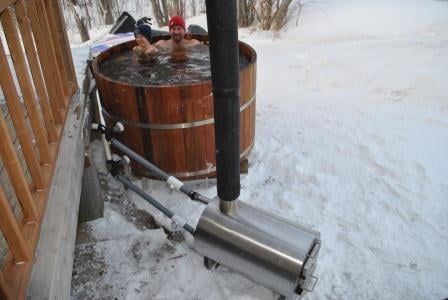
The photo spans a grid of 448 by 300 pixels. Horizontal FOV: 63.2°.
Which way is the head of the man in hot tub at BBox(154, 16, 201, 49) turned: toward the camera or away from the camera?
toward the camera

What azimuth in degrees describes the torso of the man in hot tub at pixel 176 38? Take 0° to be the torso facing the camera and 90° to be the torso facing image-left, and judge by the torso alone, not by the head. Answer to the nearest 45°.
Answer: approximately 0°

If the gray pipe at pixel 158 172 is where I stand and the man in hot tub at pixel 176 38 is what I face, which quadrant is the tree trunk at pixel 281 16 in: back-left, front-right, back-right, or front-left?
front-right

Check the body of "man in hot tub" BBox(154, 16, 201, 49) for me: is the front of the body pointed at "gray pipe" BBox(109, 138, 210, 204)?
yes

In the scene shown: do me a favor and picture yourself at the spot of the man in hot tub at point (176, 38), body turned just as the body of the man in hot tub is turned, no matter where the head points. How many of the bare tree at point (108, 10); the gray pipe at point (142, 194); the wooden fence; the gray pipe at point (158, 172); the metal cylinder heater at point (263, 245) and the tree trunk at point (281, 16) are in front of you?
4

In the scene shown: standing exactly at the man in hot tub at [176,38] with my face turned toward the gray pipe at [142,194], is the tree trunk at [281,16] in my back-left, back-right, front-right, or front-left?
back-left

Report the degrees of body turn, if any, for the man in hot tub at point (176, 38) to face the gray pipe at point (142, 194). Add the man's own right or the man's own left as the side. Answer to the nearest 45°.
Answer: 0° — they already face it

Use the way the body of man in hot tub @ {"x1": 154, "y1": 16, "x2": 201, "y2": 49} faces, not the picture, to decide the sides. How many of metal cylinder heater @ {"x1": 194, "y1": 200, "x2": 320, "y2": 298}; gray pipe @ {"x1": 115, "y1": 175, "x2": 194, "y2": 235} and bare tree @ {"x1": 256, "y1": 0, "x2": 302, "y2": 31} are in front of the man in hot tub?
2

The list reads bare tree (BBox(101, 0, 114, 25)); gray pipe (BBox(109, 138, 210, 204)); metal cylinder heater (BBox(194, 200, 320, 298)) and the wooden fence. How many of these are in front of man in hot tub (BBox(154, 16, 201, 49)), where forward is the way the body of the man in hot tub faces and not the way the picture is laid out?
3

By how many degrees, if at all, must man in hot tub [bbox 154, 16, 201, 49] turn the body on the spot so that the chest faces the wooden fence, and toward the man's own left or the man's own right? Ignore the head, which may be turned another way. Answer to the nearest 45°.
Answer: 0° — they already face it

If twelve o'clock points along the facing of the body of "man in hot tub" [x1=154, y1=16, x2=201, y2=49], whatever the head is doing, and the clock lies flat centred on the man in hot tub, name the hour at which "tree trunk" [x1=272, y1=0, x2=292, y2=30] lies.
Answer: The tree trunk is roughly at 7 o'clock from the man in hot tub.

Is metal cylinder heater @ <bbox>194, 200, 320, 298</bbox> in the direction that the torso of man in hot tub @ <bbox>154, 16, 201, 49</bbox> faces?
yes

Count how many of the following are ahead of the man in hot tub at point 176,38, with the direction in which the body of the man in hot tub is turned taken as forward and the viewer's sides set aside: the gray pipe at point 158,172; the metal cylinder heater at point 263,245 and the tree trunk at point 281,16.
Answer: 2
